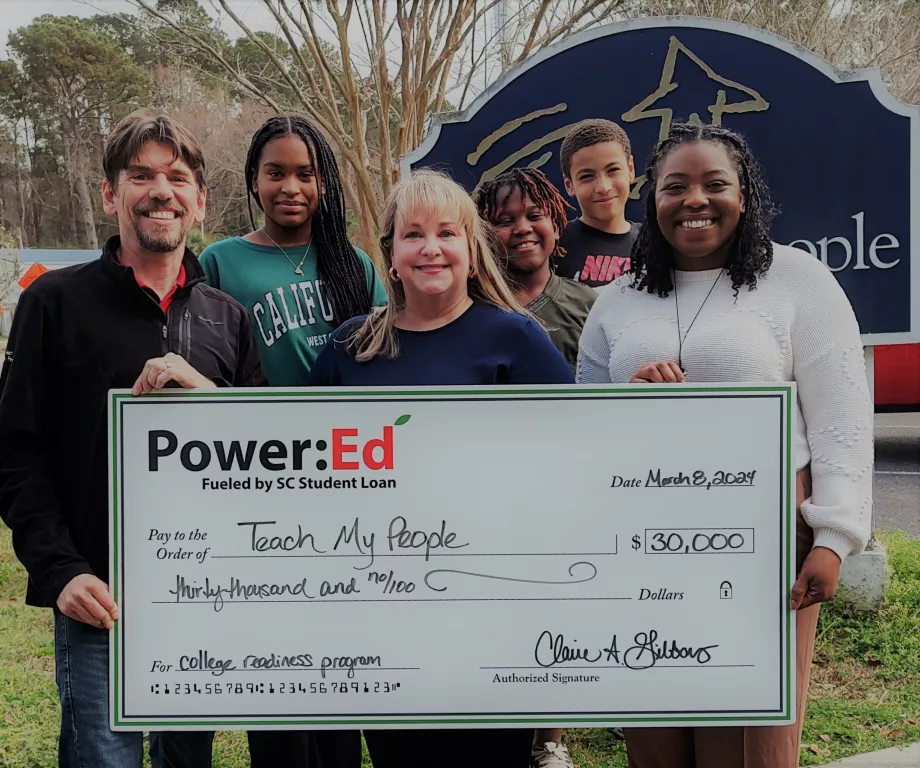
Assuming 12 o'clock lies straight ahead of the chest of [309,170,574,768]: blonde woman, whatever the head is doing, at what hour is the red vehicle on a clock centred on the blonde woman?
The red vehicle is roughly at 7 o'clock from the blonde woman.

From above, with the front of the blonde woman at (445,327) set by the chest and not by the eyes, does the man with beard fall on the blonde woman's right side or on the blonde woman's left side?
on the blonde woman's right side

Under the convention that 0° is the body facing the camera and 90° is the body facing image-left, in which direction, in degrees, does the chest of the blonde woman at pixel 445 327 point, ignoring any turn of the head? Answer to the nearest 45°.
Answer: approximately 0°

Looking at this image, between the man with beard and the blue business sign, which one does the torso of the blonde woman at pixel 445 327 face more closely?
the man with beard

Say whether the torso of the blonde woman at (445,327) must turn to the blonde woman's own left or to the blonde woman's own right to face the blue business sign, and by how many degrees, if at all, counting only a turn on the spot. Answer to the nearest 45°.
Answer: approximately 135° to the blonde woman's own left
